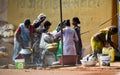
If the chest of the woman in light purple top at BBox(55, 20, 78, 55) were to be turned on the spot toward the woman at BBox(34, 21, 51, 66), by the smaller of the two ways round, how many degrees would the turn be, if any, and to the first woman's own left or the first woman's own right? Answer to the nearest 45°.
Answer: approximately 90° to the first woman's own left

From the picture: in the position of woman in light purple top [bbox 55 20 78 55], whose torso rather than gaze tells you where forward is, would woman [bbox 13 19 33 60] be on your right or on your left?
on your left

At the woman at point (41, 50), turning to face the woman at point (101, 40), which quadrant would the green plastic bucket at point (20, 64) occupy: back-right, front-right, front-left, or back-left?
back-right

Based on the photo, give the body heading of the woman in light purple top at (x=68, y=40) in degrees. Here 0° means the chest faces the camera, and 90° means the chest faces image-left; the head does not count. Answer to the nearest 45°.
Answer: approximately 180°

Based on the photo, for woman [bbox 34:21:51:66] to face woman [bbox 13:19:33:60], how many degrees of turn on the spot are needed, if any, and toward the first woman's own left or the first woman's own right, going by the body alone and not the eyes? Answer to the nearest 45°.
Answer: approximately 135° to the first woman's own left
